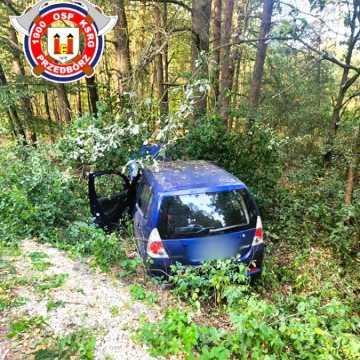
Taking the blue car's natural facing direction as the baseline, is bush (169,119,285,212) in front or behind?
in front

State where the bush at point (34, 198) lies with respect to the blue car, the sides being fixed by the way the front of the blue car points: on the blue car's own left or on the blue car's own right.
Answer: on the blue car's own left

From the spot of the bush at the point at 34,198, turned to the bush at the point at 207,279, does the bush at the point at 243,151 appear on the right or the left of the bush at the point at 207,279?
left

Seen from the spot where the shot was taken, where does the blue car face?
facing away from the viewer

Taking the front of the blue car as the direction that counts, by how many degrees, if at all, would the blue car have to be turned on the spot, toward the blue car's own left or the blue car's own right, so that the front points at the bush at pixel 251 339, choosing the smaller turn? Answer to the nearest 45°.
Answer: approximately 180°
